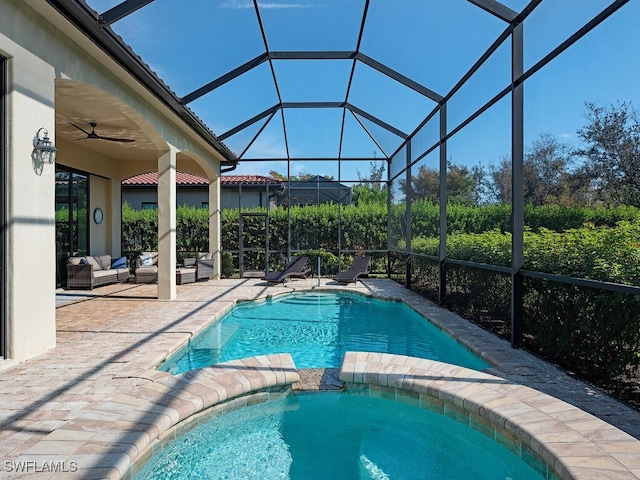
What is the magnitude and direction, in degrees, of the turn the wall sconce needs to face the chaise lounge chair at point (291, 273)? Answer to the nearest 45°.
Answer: approximately 90° to its left

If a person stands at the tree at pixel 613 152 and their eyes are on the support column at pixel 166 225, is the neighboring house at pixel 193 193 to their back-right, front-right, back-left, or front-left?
front-right

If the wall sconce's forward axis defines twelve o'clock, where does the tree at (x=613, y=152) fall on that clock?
The tree is roughly at 12 o'clock from the wall sconce.

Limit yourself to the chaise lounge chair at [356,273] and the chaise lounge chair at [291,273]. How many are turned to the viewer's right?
0

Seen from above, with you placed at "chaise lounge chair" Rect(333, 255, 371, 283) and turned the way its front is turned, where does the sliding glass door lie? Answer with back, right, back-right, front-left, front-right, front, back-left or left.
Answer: front-right

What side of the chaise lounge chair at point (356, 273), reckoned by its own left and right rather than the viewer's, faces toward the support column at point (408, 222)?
left

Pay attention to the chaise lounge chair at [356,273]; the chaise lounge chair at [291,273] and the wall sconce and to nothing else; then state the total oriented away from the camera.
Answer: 0

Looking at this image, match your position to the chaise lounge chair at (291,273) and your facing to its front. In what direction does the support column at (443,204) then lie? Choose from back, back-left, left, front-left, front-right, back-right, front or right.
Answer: left

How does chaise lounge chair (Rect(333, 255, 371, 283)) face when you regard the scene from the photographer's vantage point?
facing the viewer and to the left of the viewer

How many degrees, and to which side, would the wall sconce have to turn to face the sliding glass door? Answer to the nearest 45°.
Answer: approximately 135° to its left
